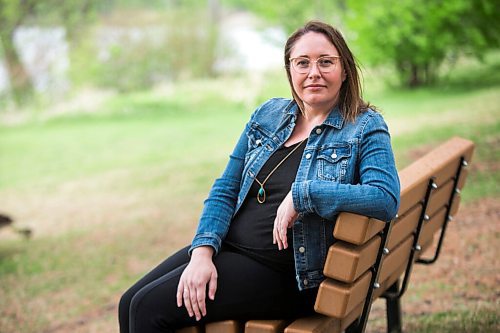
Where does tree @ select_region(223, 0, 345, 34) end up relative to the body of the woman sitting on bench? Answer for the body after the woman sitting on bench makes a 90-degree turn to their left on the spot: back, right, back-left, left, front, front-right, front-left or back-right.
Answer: back-left

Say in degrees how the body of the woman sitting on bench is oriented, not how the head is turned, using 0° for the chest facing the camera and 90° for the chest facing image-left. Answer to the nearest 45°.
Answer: approximately 45°
